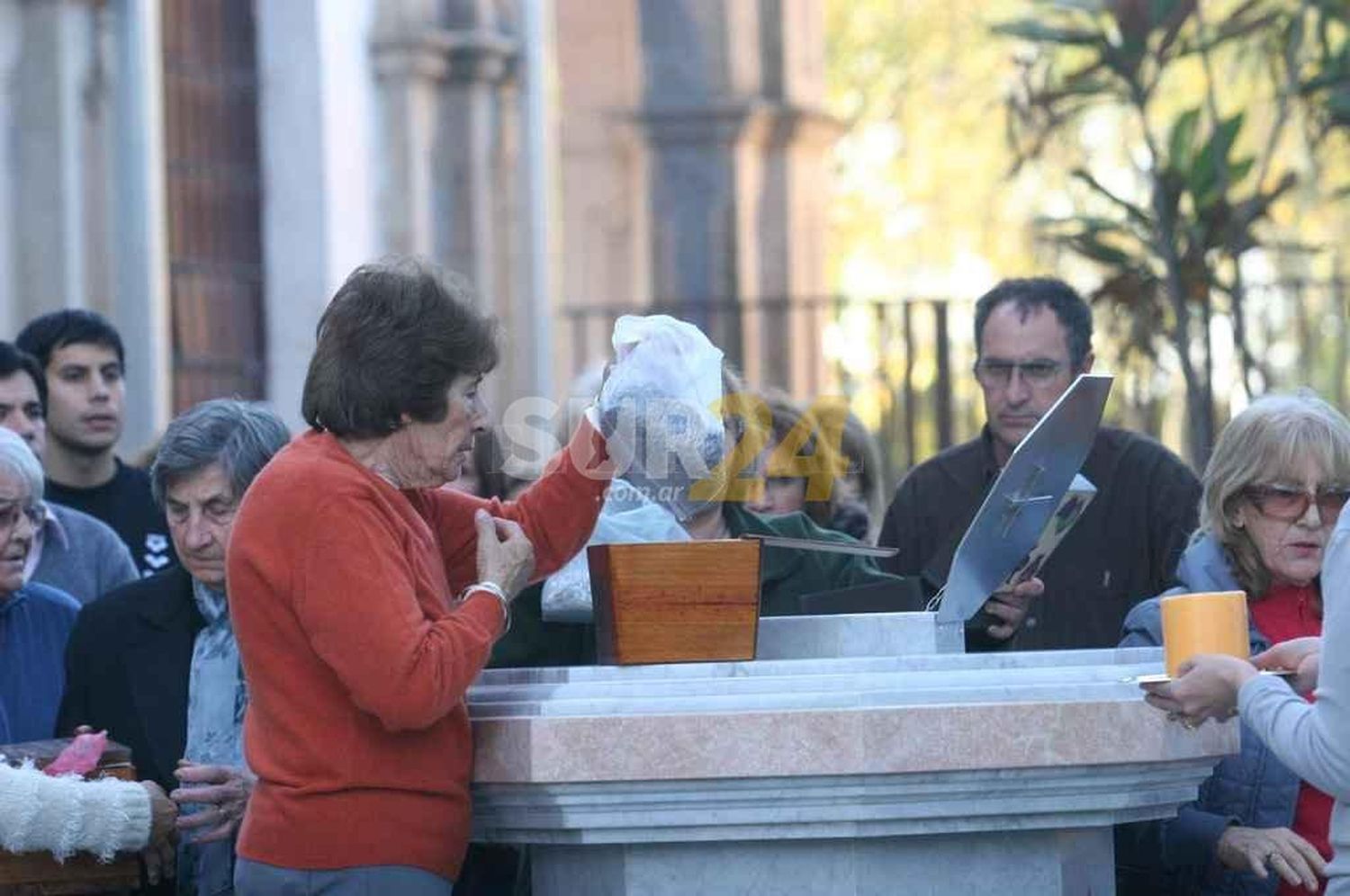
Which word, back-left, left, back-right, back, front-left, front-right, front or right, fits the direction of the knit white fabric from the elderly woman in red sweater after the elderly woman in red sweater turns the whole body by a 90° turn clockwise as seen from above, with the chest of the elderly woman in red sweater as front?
back-right

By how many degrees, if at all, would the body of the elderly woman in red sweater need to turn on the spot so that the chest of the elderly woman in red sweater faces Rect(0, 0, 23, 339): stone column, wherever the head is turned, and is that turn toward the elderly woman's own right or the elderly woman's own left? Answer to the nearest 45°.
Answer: approximately 90° to the elderly woman's own left

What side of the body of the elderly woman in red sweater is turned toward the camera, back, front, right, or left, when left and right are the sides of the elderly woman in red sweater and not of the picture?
right

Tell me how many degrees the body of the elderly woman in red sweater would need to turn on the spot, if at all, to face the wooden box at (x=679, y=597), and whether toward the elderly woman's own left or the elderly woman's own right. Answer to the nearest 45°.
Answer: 0° — they already face it

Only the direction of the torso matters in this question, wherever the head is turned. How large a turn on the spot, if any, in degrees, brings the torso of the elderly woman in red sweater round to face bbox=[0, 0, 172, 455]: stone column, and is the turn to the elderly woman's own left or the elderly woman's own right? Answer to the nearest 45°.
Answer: approximately 90° to the elderly woman's own left

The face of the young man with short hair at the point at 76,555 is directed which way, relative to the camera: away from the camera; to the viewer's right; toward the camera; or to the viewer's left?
toward the camera

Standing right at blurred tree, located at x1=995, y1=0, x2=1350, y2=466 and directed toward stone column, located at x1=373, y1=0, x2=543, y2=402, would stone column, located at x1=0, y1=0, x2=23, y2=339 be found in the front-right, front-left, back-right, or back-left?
front-left

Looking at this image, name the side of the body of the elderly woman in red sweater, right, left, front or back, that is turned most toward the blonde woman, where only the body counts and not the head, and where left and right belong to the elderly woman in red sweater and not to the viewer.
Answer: front

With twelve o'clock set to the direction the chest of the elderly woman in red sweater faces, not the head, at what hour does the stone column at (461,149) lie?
The stone column is roughly at 9 o'clock from the elderly woman in red sweater.

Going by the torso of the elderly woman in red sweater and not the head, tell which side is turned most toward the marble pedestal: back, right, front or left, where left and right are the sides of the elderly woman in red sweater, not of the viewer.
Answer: front

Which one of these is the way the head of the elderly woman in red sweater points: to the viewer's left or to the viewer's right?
to the viewer's right

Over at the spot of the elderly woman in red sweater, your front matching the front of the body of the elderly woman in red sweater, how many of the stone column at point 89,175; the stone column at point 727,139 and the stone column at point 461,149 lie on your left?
3
